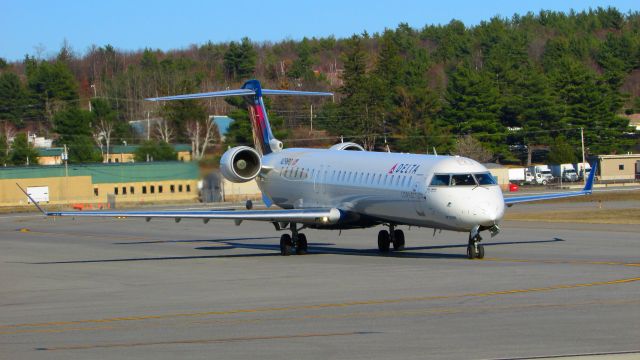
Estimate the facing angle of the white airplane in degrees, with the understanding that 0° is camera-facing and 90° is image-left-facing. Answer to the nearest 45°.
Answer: approximately 315°
